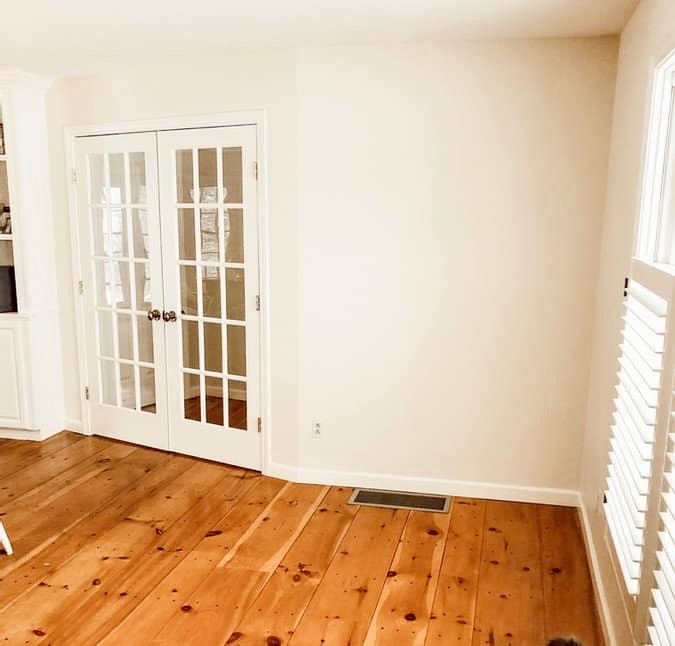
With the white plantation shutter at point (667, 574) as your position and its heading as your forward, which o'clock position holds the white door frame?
The white door frame is roughly at 1 o'clock from the white plantation shutter.

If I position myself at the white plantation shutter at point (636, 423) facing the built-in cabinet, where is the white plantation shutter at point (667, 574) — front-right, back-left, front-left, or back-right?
back-left

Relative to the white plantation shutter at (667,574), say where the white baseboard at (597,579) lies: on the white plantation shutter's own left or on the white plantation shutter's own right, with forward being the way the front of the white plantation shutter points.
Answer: on the white plantation shutter's own right

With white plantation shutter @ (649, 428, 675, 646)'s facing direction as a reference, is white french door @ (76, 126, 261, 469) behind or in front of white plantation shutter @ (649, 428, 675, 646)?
in front

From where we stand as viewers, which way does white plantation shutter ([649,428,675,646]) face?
facing to the left of the viewer

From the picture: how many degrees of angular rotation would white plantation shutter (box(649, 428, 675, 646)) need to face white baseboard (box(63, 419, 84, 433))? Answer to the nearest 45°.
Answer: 0° — it already faces it

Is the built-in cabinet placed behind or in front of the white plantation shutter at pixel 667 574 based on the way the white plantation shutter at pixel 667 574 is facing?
in front

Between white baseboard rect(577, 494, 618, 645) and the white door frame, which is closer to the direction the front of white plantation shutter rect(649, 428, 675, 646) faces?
the white door frame

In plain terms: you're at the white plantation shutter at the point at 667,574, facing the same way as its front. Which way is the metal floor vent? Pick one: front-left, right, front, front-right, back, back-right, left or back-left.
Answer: front-right
